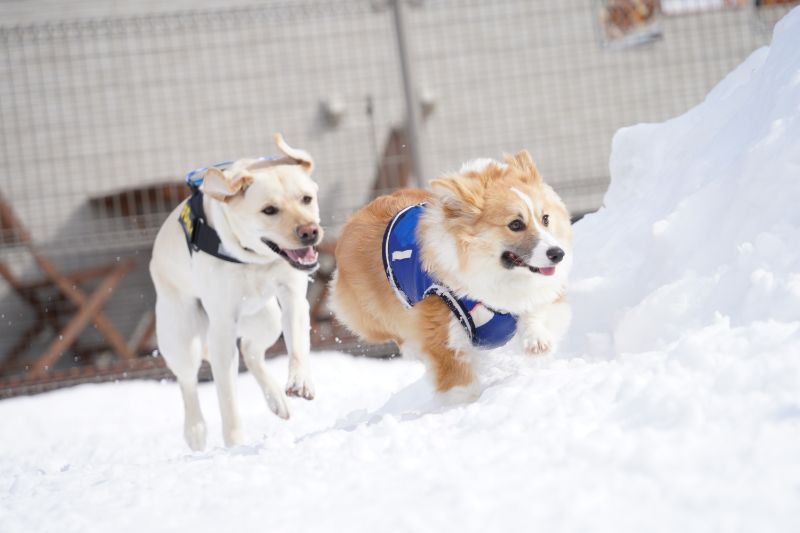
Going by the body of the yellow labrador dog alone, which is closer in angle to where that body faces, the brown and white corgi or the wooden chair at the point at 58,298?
the brown and white corgi

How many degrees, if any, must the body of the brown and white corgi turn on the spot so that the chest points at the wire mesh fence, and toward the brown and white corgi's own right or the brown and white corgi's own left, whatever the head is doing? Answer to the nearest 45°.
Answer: approximately 135° to the brown and white corgi's own left

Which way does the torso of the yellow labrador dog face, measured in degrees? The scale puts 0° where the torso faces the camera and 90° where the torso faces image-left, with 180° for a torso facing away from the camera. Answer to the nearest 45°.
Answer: approximately 315°

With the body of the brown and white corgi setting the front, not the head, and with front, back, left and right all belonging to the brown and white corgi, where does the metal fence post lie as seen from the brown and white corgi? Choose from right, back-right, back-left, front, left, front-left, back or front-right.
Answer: back-left

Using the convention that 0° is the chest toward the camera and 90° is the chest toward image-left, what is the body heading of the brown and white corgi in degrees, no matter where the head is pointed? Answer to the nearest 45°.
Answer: approximately 315°

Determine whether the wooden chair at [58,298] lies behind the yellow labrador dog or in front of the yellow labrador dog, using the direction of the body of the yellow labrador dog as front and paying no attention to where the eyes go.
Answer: behind
